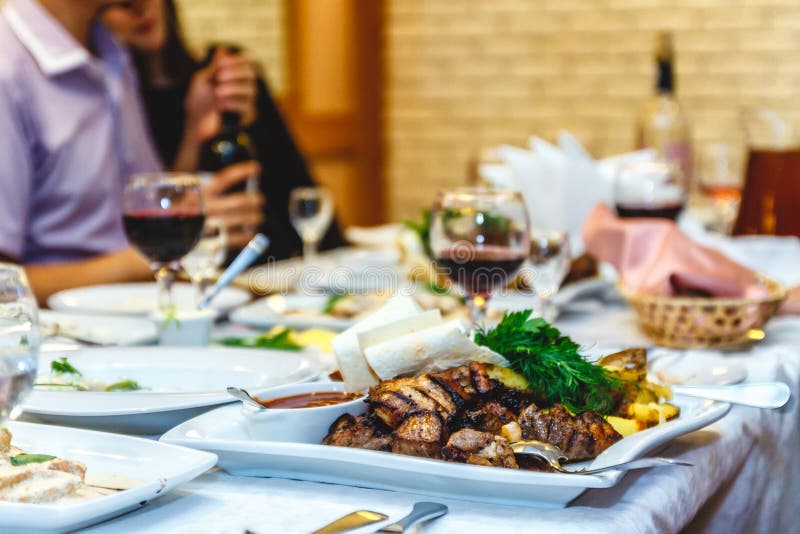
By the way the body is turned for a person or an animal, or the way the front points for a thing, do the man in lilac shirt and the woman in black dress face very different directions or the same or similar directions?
same or similar directions

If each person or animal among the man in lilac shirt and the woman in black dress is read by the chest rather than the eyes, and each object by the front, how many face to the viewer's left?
0

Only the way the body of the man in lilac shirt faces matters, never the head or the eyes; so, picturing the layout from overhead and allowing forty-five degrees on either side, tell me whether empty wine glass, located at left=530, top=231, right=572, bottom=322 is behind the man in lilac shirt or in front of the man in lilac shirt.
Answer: in front

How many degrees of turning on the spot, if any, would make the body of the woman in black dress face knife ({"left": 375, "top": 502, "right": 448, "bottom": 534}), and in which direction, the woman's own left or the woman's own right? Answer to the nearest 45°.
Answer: approximately 45° to the woman's own right

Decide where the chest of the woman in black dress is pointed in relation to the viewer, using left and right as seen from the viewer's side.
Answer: facing the viewer and to the right of the viewer

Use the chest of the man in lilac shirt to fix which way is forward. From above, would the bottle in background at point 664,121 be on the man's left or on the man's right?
on the man's left

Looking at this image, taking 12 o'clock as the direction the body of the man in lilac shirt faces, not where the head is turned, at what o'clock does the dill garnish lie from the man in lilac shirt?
The dill garnish is roughly at 1 o'clock from the man in lilac shirt.

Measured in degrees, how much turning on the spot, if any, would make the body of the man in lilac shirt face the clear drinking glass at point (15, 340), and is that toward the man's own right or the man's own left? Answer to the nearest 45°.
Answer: approximately 45° to the man's own right

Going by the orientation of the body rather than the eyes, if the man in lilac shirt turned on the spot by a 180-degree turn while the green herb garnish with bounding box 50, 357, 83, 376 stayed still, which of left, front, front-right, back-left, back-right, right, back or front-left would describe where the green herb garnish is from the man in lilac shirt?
back-left

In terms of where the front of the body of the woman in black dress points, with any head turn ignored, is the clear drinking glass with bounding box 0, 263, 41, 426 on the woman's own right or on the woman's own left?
on the woman's own right

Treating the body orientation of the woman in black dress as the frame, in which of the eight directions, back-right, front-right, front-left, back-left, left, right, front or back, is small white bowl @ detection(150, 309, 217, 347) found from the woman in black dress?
front-right

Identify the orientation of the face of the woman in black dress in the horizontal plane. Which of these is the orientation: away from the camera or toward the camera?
toward the camera

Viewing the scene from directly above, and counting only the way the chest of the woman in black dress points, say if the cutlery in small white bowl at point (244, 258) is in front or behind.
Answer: in front

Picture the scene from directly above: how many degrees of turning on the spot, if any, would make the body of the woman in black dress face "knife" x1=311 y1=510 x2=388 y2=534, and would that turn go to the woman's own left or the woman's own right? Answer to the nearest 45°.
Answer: approximately 45° to the woman's own right

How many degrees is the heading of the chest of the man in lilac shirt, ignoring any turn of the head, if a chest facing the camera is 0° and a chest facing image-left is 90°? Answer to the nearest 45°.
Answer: approximately 315°
